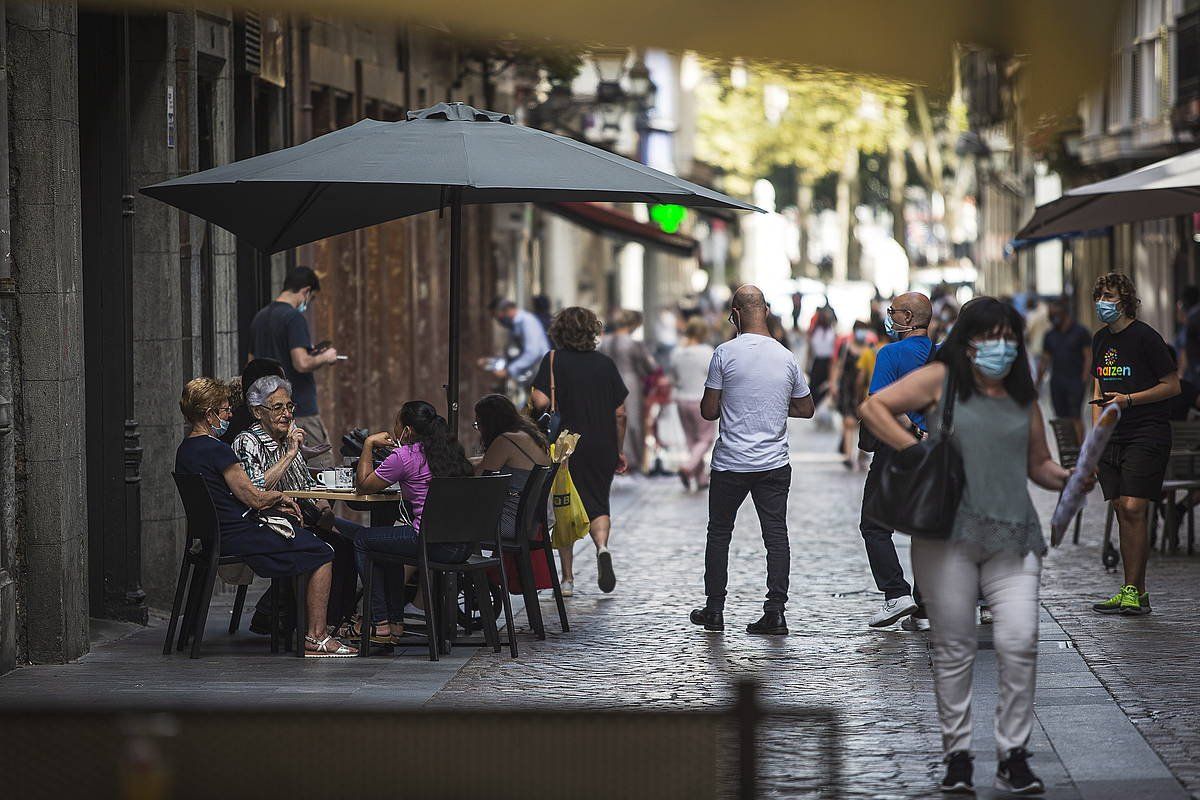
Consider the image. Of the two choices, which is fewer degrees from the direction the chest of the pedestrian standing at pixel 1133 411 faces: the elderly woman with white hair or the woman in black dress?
the elderly woman with white hair

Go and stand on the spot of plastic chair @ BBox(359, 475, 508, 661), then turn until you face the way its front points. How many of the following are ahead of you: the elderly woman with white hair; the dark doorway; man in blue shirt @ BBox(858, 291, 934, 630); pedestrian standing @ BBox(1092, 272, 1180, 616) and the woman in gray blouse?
2

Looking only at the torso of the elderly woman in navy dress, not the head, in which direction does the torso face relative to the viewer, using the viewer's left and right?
facing to the right of the viewer

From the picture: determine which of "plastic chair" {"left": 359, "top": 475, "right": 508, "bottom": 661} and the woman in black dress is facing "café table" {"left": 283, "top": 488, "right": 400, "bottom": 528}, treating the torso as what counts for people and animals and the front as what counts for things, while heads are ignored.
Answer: the plastic chair

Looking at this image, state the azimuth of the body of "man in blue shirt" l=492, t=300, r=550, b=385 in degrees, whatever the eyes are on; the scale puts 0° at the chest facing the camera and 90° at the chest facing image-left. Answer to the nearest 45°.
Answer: approximately 90°

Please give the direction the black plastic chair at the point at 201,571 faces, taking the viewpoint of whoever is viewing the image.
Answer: facing to the right of the viewer

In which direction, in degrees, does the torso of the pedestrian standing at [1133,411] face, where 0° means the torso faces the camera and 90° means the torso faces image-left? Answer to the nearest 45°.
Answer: approximately 45°

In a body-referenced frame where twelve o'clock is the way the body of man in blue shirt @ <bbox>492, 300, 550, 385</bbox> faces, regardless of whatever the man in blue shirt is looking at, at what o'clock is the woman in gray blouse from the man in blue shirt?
The woman in gray blouse is roughly at 9 o'clock from the man in blue shirt.

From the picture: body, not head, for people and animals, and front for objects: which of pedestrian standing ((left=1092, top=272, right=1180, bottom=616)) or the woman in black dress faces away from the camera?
the woman in black dress
